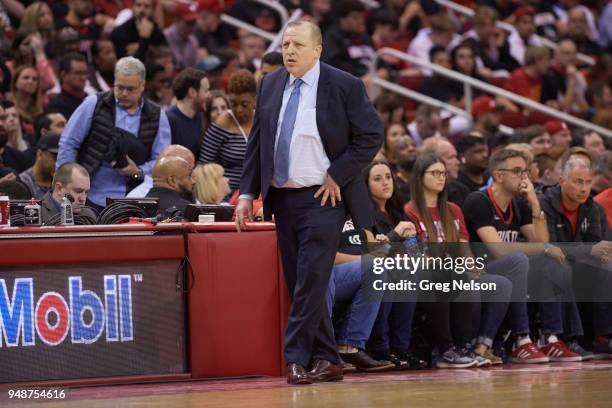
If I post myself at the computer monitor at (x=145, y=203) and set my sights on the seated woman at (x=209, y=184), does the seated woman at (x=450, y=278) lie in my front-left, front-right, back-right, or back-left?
front-right

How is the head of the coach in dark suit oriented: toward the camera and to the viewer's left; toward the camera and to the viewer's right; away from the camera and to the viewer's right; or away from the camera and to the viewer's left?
toward the camera and to the viewer's left

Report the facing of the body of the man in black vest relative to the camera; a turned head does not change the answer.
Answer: toward the camera

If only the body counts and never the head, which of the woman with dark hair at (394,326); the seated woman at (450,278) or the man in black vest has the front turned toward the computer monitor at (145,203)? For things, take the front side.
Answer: the man in black vest

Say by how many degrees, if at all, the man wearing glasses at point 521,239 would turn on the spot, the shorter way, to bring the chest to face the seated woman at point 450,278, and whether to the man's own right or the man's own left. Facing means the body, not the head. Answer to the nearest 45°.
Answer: approximately 90° to the man's own right

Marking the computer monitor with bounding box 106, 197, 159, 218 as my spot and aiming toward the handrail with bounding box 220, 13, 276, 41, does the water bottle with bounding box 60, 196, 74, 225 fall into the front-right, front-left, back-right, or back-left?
back-left

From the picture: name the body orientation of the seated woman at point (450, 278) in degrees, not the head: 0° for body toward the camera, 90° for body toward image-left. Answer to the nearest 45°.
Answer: approximately 315°

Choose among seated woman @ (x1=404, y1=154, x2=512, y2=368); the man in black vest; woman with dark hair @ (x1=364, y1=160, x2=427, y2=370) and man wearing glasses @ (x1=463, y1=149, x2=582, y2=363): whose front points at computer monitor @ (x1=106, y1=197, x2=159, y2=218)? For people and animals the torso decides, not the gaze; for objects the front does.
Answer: the man in black vest

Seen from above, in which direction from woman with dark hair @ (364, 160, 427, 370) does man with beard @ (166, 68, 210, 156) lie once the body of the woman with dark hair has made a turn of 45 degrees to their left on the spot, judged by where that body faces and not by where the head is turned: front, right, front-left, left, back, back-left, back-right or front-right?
back-left

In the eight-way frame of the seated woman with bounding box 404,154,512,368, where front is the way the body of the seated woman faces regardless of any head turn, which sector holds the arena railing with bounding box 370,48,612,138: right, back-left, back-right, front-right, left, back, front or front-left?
back-left

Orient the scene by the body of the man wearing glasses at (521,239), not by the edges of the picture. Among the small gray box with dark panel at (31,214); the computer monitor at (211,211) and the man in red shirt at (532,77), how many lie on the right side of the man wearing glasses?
2
